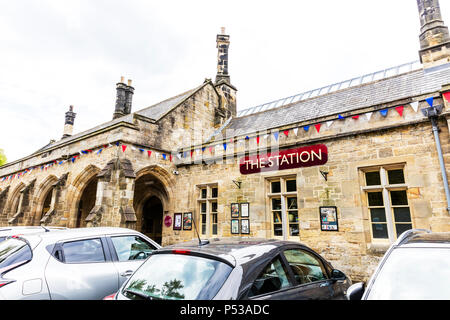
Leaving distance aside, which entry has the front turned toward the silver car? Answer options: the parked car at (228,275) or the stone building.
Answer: the stone building

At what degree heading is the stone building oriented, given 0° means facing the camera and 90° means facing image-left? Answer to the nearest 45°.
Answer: approximately 45°

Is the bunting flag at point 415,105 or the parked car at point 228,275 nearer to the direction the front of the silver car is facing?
the bunting flag

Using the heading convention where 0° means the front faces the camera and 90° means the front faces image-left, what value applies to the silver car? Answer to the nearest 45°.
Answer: approximately 225°

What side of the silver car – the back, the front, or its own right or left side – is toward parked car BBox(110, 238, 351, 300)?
right

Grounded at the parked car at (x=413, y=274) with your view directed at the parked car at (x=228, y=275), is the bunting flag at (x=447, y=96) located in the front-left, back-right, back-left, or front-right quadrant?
back-right

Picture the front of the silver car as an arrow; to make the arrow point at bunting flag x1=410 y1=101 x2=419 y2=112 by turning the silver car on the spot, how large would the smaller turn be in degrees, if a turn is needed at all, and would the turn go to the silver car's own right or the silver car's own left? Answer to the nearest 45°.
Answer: approximately 45° to the silver car's own right

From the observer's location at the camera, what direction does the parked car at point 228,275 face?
facing away from the viewer and to the right of the viewer
